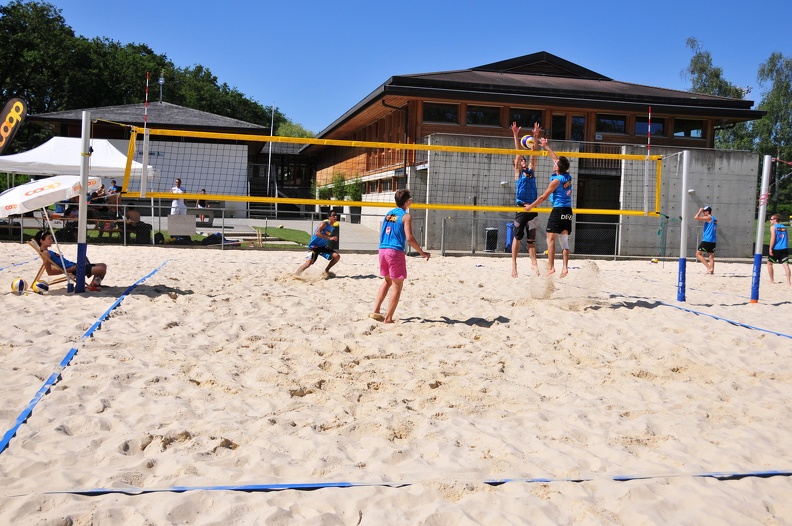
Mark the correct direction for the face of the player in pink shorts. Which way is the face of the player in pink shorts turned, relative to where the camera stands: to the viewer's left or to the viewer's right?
to the viewer's right

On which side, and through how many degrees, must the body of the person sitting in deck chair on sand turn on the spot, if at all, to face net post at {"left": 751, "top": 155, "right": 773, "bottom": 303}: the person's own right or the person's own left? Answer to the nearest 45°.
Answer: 0° — they already face it

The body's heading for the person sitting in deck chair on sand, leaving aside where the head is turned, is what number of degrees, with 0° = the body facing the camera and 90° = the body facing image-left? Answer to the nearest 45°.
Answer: approximately 270°

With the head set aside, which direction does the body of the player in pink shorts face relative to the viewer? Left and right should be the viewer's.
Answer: facing away from the viewer and to the right of the viewer

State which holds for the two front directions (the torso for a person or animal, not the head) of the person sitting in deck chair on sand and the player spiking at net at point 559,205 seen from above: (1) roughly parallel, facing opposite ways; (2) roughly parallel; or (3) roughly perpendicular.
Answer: roughly perpendicular

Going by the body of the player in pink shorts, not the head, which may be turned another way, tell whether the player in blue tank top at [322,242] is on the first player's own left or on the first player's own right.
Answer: on the first player's own left

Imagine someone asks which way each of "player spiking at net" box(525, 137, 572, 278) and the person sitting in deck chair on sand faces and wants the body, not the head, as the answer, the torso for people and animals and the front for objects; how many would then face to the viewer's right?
1

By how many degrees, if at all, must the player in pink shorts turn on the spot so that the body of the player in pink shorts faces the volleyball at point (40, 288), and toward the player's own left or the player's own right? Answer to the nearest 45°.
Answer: approximately 135° to the player's own left

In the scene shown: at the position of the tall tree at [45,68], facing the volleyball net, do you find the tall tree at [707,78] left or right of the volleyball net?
left
